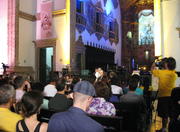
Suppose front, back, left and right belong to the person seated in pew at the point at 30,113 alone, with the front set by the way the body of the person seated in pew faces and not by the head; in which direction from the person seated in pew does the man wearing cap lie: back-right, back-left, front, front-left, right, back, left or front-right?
back-right

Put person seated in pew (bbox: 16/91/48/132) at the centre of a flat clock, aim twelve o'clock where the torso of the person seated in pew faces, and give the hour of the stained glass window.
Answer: The stained glass window is roughly at 1 o'clock from the person seated in pew.

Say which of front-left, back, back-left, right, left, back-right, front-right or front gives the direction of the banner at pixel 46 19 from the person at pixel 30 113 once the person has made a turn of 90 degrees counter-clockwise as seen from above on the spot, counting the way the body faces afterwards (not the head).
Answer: right

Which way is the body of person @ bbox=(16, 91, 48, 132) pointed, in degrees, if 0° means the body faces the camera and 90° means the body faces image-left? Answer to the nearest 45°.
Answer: approximately 180°

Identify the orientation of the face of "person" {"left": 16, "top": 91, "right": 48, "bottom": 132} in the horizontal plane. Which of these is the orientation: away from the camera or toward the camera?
away from the camera

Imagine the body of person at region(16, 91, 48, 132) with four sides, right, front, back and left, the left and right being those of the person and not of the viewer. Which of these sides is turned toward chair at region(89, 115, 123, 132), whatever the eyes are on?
right

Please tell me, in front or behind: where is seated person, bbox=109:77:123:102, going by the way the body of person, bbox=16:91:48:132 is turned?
in front

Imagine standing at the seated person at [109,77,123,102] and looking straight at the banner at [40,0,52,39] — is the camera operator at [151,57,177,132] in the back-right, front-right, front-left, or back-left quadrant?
back-right

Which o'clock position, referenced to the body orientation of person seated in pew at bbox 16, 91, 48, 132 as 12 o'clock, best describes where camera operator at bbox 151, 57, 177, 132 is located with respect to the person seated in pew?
The camera operator is roughly at 2 o'clock from the person seated in pew.
